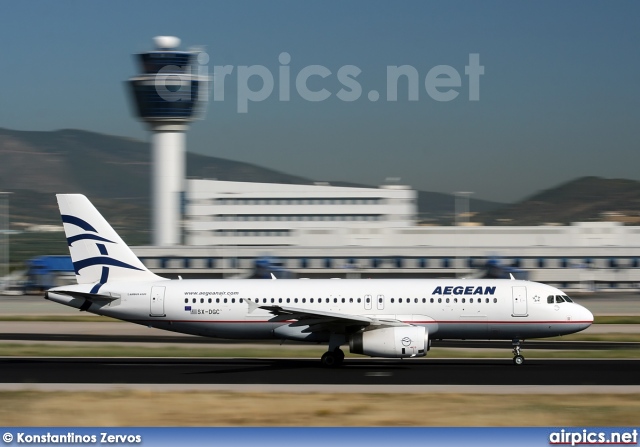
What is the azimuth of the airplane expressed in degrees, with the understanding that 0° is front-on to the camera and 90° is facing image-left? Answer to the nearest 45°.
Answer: approximately 270°
